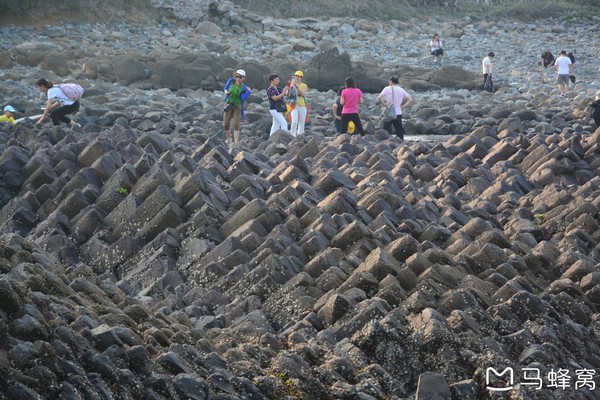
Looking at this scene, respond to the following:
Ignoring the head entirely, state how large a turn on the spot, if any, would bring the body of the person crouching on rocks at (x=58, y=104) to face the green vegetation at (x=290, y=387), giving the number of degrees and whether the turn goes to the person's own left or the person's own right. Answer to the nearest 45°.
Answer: approximately 90° to the person's own left

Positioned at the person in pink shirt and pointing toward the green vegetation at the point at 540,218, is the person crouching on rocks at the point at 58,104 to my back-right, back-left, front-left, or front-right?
back-right

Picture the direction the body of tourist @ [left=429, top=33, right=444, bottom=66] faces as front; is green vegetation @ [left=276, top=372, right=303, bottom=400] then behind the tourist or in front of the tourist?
in front

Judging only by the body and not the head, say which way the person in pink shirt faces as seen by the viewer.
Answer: away from the camera

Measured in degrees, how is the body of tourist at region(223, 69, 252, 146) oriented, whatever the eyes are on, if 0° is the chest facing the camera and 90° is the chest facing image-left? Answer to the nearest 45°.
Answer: approximately 0°

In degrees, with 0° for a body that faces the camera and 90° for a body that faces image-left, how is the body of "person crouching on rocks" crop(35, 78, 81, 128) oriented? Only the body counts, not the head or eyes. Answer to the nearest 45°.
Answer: approximately 90°

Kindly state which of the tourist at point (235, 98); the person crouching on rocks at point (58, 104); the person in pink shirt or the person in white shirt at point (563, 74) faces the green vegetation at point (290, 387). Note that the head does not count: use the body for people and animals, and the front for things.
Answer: the tourist
